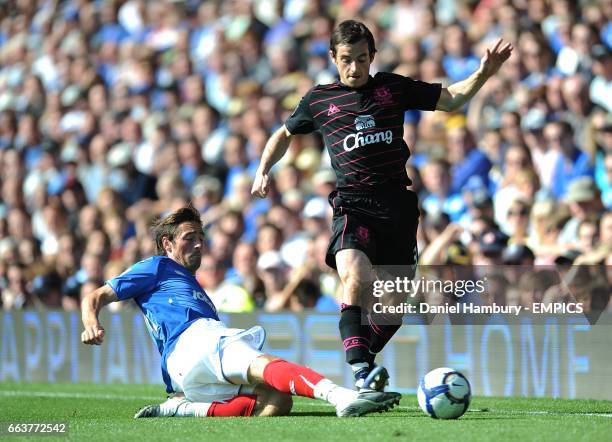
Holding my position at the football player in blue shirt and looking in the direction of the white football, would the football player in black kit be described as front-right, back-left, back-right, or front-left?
front-left

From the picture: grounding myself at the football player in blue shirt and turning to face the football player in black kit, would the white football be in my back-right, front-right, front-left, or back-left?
front-right

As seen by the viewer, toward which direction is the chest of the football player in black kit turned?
toward the camera

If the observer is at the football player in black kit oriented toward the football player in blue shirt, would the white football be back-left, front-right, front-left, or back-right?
back-left
